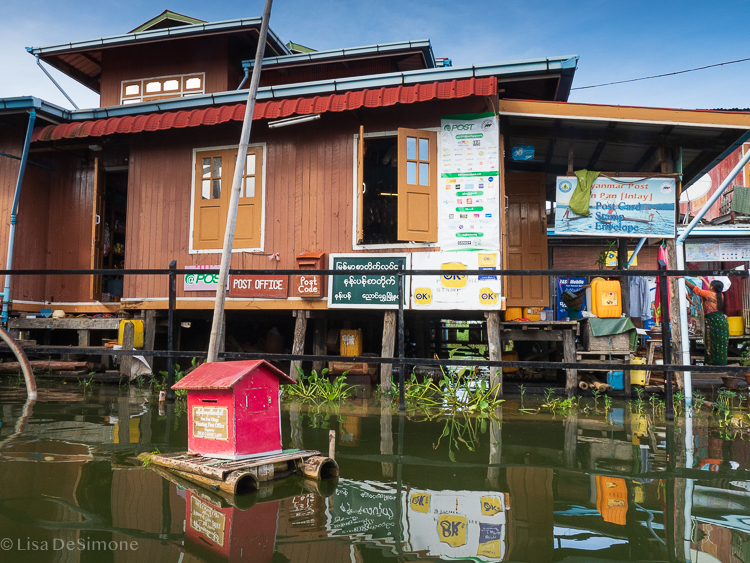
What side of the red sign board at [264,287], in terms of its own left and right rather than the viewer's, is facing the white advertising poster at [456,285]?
left

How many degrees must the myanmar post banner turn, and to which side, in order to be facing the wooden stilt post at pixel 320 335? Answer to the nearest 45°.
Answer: approximately 90° to its right

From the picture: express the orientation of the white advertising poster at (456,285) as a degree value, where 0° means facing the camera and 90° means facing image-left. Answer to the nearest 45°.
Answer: approximately 0°

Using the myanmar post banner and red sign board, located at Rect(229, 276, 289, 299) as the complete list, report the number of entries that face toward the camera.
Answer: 2

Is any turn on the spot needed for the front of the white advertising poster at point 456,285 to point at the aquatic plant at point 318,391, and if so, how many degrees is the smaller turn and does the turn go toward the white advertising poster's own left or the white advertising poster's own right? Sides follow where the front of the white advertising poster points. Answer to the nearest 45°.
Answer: approximately 45° to the white advertising poster's own right

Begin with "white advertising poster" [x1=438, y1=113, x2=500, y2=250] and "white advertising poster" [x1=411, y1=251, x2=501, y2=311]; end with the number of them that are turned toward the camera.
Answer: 2

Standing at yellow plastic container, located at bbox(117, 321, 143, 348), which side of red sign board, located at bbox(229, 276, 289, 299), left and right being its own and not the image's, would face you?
right

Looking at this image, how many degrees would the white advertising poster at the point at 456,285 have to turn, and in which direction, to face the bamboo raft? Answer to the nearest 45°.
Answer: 0° — it already faces it

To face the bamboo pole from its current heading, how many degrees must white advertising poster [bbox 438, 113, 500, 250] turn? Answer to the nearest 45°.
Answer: approximately 45° to its right

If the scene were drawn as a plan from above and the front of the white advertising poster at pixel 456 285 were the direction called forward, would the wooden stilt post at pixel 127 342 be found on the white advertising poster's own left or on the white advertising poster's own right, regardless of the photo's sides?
on the white advertising poster's own right
